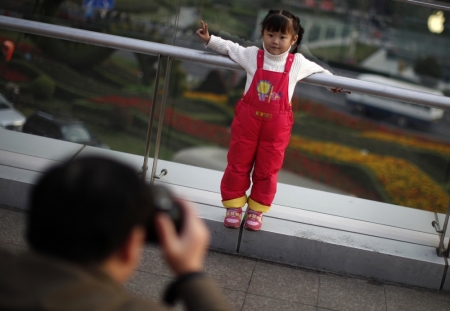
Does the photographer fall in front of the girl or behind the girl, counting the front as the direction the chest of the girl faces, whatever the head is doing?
in front

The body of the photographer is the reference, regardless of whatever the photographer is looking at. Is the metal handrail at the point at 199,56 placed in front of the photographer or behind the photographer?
in front

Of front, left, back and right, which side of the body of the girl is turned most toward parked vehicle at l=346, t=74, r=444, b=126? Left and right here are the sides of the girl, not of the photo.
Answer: back

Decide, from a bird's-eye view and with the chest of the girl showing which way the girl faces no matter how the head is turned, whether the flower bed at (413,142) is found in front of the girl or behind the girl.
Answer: behind

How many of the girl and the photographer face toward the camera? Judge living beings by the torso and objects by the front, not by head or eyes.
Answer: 1

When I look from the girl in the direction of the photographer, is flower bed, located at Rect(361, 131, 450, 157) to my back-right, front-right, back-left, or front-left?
back-left

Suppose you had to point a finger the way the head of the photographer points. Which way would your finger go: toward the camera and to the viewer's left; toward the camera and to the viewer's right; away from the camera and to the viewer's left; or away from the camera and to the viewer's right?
away from the camera and to the viewer's right

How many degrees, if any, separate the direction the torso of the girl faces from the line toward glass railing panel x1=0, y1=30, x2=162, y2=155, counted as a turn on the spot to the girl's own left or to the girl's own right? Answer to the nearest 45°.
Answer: approximately 135° to the girl's own right

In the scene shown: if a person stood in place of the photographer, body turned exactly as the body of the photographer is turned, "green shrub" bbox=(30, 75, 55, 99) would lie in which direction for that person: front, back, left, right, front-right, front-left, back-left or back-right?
front-left

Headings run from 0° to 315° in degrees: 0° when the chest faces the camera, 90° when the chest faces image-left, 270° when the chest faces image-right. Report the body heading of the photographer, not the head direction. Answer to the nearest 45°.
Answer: approximately 225°
